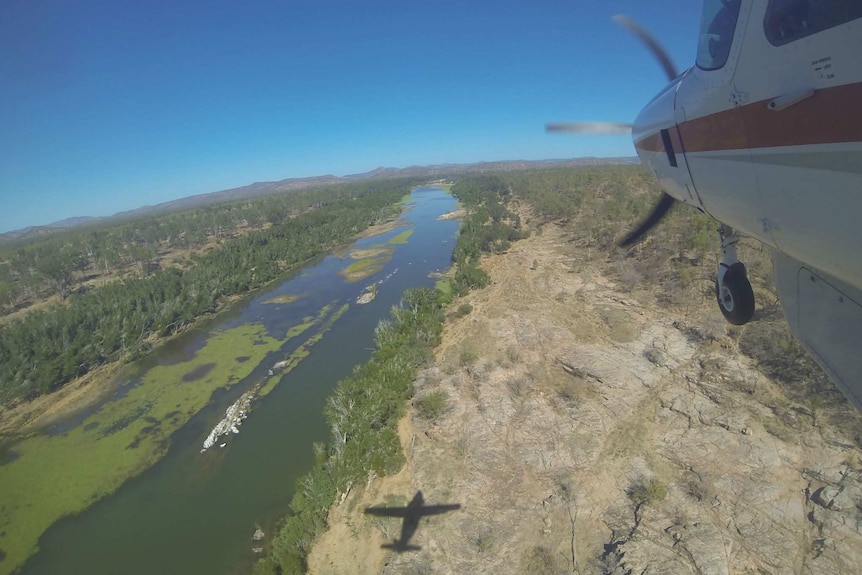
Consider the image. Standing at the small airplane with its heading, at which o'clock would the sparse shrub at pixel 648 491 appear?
The sparse shrub is roughly at 1 o'clock from the small airplane.

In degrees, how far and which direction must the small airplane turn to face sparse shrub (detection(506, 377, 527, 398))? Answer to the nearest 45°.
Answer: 0° — it already faces it

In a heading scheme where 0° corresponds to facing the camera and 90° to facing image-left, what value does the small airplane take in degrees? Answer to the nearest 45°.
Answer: approximately 135°

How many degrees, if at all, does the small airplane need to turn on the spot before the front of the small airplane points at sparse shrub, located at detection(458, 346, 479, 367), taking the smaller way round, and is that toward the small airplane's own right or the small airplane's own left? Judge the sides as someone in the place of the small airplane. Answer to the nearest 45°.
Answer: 0° — it already faces it

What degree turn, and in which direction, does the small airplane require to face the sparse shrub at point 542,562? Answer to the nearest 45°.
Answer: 0° — it already faces it
